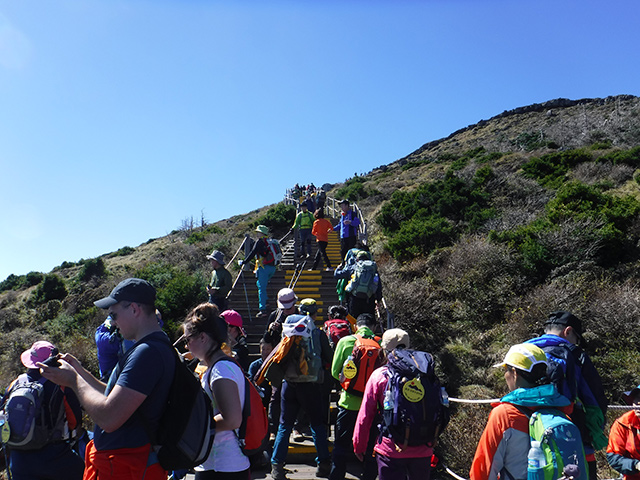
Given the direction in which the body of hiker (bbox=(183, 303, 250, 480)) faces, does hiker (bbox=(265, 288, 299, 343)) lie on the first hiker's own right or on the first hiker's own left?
on the first hiker's own right

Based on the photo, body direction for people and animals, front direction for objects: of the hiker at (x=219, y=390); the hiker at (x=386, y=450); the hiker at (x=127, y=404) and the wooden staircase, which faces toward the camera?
the wooden staircase

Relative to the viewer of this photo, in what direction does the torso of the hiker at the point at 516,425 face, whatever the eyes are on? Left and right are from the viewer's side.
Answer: facing away from the viewer and to the left of the viewer

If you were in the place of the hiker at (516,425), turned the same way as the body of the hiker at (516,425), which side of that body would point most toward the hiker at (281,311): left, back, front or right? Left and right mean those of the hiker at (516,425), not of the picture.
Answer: front

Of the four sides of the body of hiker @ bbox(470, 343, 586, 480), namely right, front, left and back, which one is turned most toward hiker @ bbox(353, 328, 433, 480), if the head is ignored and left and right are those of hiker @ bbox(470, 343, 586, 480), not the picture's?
front

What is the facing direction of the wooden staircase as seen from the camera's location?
facing the viewer

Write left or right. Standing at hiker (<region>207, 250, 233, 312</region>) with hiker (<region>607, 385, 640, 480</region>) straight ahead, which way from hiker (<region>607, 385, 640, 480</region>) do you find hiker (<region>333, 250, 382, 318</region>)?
left

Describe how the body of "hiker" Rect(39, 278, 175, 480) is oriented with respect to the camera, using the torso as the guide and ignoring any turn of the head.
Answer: to the viewer's left

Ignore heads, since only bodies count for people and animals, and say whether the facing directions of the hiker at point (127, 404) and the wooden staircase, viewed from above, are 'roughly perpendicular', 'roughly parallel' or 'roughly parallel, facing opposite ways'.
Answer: roughly perpendicular

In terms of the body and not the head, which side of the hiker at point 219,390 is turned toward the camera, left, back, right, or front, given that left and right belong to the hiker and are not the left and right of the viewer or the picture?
left

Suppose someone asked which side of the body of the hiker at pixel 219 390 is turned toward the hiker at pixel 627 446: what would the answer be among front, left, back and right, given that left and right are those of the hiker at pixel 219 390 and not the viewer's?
back
